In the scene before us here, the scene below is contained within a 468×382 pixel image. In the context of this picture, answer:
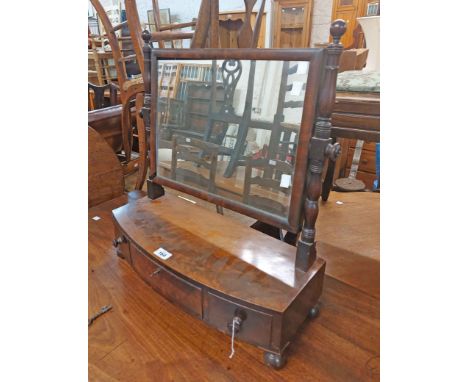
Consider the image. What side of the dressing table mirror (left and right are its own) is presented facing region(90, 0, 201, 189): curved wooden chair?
right

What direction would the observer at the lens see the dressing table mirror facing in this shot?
facing the viewer and to the left of the viewer
